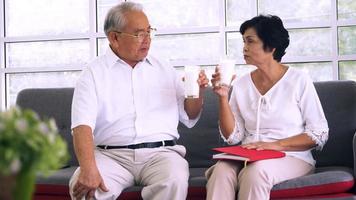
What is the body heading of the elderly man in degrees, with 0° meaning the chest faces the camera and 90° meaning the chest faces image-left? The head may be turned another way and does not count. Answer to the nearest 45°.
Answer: approximately 0°

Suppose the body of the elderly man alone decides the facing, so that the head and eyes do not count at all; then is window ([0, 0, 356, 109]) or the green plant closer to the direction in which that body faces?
the green plant

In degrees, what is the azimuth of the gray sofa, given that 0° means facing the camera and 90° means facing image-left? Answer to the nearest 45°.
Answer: approximately 0°

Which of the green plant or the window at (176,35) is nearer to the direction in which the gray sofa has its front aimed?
the green plant

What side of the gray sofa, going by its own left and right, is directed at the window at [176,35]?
back

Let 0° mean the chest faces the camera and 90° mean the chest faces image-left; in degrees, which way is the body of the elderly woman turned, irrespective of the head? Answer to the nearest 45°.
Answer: approximately 45°
